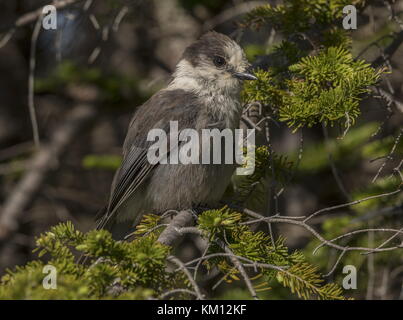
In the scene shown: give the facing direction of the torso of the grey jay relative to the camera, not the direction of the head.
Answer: to the viewer's right
